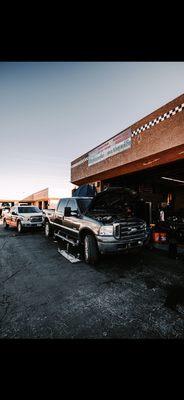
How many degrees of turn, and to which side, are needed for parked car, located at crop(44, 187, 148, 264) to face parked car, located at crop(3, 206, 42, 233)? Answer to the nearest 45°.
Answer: approximately 180°

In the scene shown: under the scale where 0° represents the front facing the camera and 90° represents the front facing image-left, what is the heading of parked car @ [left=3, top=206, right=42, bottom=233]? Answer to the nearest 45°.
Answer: approximately 315°

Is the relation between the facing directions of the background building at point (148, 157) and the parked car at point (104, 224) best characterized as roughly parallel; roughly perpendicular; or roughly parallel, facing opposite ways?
roughly perpendicular

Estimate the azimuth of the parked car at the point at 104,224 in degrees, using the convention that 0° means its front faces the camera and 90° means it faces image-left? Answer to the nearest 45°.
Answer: approximately 315°
